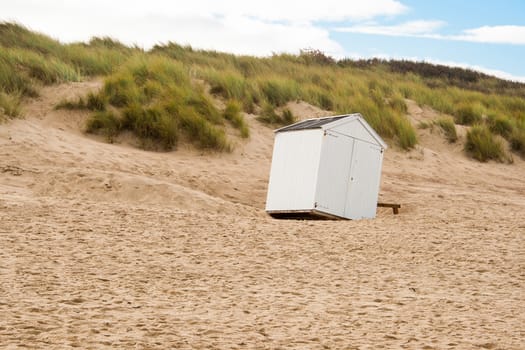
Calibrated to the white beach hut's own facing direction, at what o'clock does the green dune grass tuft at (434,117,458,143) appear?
The green dune grass tuft is roughly at 8 o'clock from the white beach hut.

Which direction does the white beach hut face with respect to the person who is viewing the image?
facing the viewer and to the right of the viewer

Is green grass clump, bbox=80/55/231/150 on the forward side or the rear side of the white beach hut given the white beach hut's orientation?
on the rear side

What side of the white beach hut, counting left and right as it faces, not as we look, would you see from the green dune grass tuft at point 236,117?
back

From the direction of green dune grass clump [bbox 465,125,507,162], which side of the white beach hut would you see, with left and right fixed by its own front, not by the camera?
left

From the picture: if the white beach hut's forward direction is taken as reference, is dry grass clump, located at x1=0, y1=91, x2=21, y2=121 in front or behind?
behind
